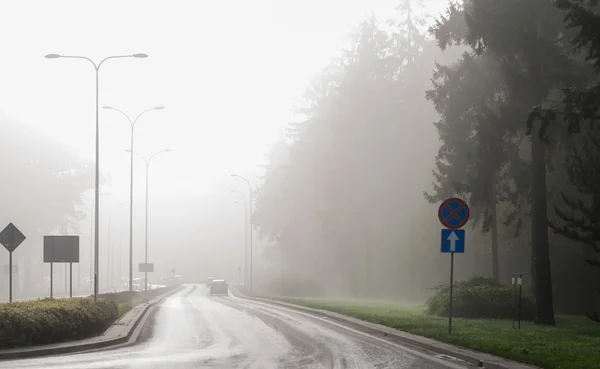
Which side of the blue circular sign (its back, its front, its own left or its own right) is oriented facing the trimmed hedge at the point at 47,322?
right

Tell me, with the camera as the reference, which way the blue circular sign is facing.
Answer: facing the viewer

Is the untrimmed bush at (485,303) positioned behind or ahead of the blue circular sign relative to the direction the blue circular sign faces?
behind

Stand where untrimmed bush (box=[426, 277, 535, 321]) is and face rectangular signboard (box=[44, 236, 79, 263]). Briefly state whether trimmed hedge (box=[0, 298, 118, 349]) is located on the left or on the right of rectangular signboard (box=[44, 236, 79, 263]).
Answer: left

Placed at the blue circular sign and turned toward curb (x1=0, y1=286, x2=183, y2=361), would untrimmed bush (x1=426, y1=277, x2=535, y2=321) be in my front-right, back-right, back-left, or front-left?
back-right

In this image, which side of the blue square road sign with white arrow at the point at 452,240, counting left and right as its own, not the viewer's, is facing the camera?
front
